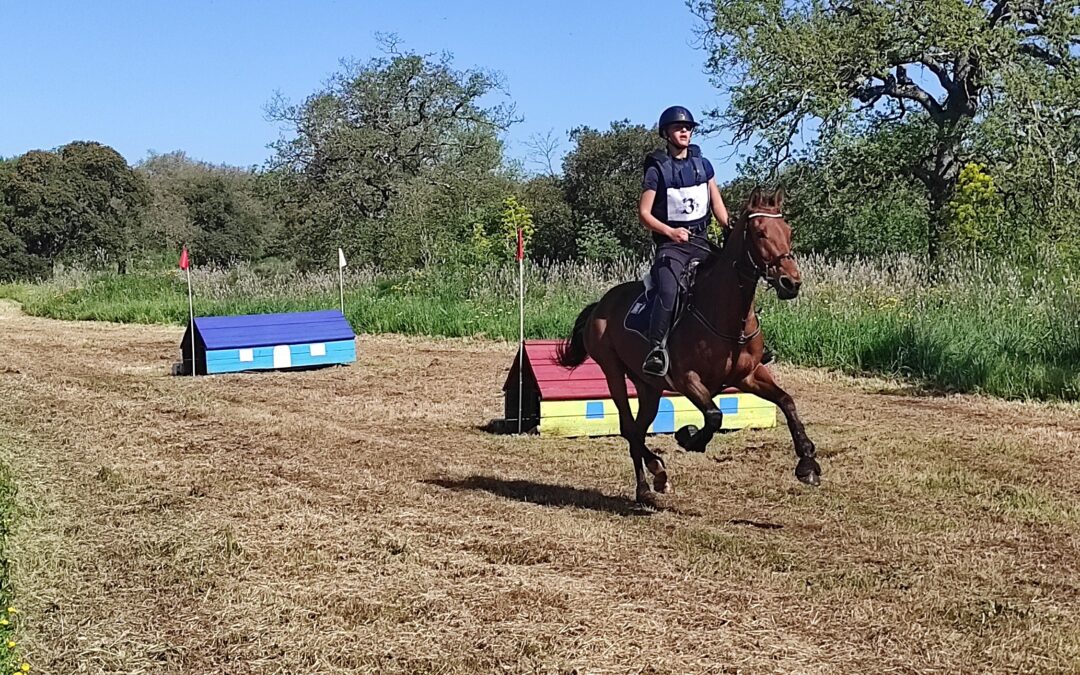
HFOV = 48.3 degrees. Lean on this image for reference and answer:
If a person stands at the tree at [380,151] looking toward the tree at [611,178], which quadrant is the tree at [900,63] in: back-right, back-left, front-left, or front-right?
front-right

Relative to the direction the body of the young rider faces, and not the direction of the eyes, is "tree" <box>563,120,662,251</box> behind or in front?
behind

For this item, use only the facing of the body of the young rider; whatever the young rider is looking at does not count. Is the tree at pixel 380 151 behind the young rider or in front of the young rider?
behind

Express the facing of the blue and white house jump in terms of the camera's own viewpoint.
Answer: facing the viewer

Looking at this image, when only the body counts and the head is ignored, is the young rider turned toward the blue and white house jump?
no

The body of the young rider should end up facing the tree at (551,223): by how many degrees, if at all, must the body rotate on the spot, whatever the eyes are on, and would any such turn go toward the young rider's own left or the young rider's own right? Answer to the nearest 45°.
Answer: approximately 135° to the young rider's own left

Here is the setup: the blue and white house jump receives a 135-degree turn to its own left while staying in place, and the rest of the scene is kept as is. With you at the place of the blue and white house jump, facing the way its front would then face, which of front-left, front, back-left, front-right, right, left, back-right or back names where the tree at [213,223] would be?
front-left

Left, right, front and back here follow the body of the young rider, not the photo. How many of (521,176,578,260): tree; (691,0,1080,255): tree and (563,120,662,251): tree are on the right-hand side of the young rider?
0

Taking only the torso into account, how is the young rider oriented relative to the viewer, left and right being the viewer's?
facing the viewer and to the right of the viewer

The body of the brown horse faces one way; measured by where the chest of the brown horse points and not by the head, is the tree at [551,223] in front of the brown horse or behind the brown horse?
behind

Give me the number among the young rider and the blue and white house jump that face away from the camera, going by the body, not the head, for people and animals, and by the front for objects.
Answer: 0

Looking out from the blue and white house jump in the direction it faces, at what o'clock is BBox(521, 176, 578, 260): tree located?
The tree is roughly at 7 o'clock from the blue and white house jump.

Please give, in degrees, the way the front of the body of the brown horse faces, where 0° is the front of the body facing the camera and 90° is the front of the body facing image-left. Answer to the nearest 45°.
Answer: approximately 315°

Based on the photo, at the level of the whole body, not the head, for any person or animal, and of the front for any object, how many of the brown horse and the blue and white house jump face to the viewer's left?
0

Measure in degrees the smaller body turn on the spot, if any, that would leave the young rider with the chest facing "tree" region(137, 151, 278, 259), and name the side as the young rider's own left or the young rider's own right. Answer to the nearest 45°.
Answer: approximately 180°

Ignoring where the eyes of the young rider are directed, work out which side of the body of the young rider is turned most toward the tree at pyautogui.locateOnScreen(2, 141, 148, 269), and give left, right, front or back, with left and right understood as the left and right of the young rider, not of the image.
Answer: back

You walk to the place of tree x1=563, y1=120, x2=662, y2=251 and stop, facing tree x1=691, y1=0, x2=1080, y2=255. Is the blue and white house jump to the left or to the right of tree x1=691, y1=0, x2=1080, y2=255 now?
right

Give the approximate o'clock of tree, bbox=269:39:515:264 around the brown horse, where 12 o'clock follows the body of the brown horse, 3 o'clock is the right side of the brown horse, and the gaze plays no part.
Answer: The tree is roughly at 7 o'clock from the brown horse.

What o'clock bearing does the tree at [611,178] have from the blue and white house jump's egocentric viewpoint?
The tree is roughly at 7 o'clock from the blue and white house jump.
